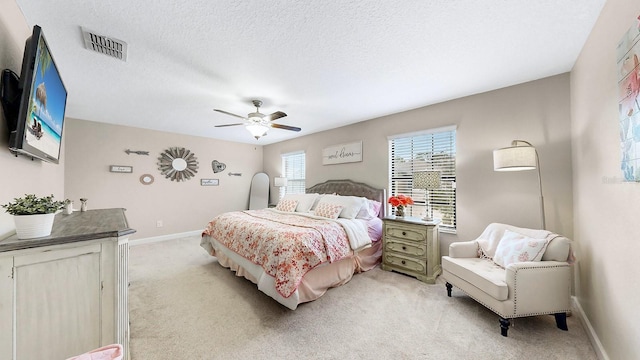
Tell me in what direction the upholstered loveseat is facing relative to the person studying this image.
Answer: facing the viewer and to the left of the viewer

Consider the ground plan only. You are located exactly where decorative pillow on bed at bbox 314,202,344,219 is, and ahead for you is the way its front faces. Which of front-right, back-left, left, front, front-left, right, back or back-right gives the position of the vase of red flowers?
back-left

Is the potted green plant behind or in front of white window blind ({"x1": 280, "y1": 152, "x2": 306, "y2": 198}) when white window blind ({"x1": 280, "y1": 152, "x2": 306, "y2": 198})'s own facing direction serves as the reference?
in front

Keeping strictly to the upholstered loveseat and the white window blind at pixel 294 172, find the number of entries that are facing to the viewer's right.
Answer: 0

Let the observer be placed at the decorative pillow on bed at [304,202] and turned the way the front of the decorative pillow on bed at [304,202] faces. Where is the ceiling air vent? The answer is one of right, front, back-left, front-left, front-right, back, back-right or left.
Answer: front

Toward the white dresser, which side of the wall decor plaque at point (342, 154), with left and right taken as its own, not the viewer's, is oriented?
front

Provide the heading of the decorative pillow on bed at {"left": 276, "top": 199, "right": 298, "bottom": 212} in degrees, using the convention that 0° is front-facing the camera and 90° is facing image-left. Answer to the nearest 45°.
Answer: approximately 45°

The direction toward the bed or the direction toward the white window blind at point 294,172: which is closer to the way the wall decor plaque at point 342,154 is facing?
the bed

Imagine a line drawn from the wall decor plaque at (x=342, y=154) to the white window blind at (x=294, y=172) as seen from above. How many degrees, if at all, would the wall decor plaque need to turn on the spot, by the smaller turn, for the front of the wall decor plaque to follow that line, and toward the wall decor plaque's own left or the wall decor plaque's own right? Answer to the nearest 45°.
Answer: approximately 90° to the wall decor plaque's own right

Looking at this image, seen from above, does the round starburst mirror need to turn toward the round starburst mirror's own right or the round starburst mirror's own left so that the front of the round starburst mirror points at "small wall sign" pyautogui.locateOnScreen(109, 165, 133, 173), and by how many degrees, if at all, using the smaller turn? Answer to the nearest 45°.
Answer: approximately 90° to the round starburst mirror's own right

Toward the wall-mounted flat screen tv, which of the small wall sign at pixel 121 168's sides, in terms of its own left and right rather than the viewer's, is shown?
front

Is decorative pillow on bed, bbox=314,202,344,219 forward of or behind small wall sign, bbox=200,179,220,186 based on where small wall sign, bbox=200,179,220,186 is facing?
forward

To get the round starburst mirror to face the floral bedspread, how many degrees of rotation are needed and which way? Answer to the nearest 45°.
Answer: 0° — it already faces it

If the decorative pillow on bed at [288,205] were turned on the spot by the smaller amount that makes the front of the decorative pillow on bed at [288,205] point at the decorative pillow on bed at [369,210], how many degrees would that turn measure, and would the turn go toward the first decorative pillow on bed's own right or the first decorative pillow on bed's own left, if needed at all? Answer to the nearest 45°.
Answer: approximately 90° to the first decorative pillow on bed's own left

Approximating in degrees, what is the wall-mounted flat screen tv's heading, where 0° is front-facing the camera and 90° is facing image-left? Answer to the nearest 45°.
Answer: approximately 270°

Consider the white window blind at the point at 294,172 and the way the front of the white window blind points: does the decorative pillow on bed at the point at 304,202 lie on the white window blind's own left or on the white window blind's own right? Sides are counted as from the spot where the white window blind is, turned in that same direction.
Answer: on the white window blind's own left
